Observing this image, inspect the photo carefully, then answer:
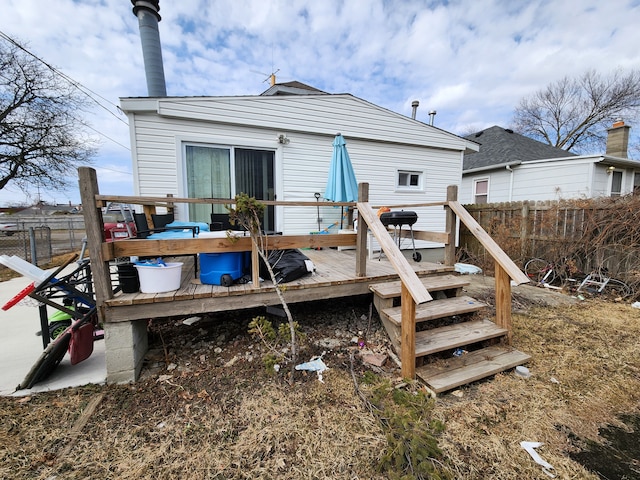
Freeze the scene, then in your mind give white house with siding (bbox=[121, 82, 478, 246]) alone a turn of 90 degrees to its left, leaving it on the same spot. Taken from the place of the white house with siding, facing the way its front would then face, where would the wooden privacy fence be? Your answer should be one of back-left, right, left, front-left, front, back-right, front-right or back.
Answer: back

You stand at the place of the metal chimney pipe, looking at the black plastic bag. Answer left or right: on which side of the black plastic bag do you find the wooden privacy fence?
left

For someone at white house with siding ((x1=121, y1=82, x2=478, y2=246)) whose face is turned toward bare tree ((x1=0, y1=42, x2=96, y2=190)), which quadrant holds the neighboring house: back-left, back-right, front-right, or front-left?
back-right

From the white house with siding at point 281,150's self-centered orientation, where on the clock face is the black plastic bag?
The black plastic bag is roughly at 12 o'clock from the white house with siding.

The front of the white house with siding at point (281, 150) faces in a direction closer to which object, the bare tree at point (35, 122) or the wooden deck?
the wooden deck

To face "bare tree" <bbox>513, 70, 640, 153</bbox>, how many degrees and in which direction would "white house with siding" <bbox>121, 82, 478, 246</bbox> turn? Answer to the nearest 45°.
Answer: approximately 45° to its right

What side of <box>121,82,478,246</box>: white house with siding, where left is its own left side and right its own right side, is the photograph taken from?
back
